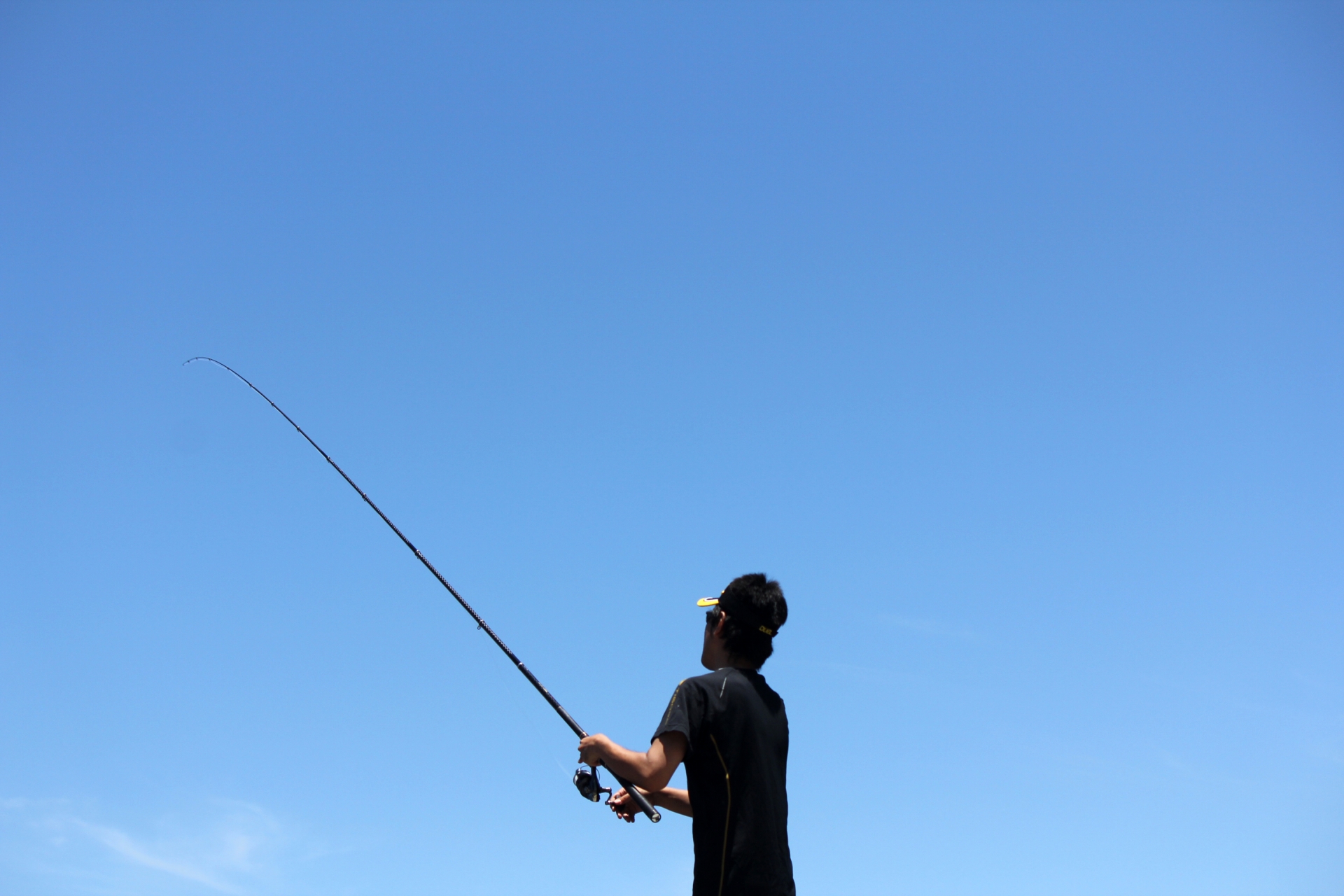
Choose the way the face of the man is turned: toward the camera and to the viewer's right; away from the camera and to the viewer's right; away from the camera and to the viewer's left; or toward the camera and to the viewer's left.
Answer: away from the camera and to the viewer's left

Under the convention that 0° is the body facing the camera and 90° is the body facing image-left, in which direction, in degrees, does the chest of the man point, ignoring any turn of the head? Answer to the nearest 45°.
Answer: approximately 135°
